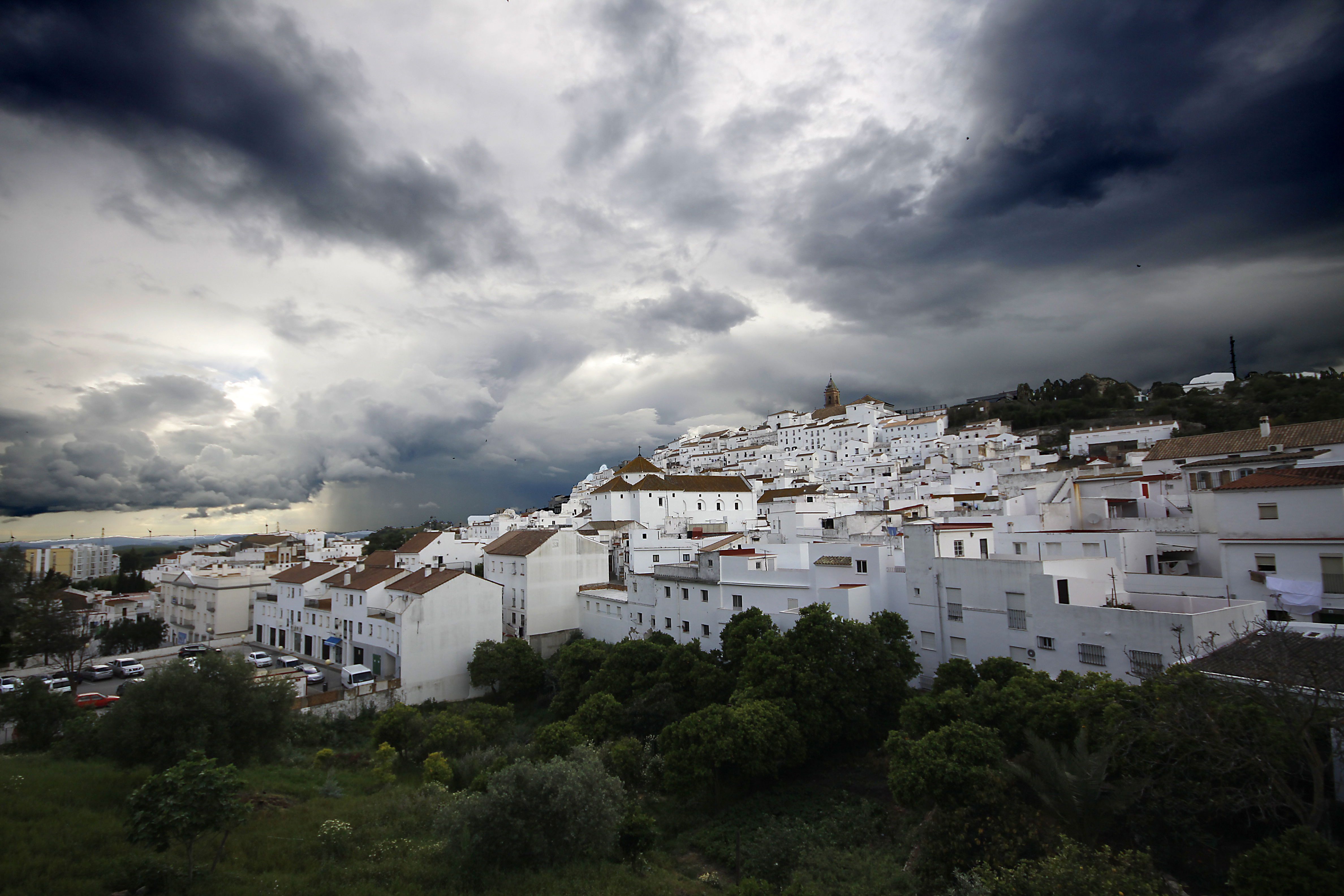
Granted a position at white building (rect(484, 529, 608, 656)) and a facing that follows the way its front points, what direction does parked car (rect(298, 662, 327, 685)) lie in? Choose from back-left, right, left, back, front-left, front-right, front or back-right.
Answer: front-right

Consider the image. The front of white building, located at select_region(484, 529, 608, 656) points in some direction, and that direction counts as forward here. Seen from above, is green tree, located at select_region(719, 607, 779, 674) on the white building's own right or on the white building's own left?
on the white building's own left

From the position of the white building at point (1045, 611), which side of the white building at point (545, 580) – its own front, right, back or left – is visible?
left

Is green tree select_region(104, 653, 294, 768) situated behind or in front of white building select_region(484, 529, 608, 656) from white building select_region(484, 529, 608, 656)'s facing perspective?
in front

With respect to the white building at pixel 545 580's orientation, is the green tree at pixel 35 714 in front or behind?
in front

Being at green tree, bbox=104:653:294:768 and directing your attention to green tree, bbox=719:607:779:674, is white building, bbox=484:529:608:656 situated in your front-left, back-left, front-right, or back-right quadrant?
front-left

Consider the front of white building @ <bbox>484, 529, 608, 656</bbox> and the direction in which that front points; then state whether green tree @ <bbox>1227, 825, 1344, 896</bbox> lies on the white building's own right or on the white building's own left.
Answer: on the white building's own left

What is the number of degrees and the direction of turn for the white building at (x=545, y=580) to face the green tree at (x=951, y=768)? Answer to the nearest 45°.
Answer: approximately 45° to its left

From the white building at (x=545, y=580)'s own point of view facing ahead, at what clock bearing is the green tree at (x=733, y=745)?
The green tree is roughly at 10 o'clock from the white building.

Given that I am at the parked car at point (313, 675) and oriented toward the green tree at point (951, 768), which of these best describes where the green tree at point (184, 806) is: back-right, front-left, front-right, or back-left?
front-right

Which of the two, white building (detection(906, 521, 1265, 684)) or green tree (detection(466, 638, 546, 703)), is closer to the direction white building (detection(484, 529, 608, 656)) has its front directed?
the green tree

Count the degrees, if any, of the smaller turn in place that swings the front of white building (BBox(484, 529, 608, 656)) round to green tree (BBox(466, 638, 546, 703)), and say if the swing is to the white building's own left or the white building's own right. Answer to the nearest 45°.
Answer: approximately 45° to the white building's own left

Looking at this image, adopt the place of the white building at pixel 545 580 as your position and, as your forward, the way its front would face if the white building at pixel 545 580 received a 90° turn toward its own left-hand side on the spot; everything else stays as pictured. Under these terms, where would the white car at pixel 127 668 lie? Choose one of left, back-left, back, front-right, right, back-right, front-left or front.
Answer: back-right
